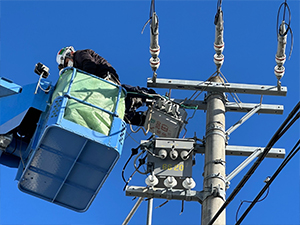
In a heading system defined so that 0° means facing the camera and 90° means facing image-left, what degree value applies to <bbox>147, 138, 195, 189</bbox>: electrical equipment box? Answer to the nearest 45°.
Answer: approximately 0°

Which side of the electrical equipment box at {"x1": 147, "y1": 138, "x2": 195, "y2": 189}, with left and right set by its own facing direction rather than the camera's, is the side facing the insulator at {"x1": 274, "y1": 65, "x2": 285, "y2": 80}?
left

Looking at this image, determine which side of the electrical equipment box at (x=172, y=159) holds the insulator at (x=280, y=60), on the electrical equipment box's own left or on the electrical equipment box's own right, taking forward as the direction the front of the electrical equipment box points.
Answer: on the electrical equipment box's own left

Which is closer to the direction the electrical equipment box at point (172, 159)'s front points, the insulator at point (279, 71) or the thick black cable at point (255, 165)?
the thick black cable
